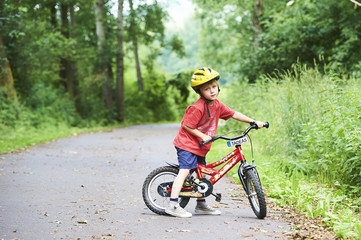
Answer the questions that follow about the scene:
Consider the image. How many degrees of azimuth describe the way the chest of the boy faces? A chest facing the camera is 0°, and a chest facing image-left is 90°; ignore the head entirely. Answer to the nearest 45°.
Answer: approximately 315°

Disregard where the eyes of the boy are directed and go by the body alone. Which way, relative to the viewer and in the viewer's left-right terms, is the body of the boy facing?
facing the viewer and to the right of the viewer
